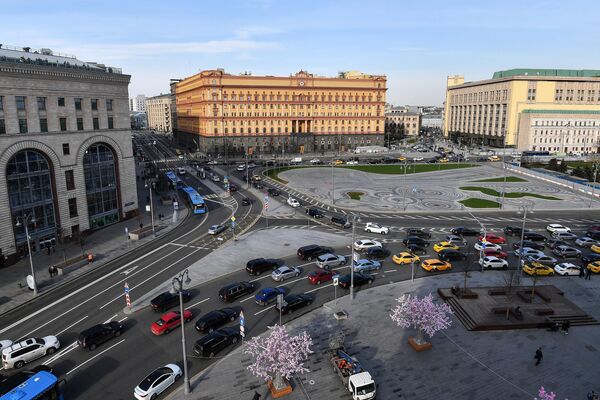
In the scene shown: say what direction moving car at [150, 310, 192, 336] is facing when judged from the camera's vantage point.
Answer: facing away from the viewer and to the right of the viewer

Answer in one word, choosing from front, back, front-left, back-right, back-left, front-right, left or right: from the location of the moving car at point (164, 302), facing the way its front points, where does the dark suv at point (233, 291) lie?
front-right

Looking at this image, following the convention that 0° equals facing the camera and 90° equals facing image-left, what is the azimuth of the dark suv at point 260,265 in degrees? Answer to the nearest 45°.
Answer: approximately 225°

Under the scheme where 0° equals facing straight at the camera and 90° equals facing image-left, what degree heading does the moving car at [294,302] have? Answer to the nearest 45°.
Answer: approximately 225°

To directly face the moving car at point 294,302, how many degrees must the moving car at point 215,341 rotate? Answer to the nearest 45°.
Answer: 0° — it already faces it

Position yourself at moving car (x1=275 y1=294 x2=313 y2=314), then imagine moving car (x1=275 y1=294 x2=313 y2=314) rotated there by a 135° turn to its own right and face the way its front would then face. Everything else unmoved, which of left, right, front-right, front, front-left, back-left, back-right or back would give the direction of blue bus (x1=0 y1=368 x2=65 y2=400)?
front-right

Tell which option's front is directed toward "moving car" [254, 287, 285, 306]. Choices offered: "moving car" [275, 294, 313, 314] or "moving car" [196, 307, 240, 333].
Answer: "moving car" [196, 307, 240, 333]

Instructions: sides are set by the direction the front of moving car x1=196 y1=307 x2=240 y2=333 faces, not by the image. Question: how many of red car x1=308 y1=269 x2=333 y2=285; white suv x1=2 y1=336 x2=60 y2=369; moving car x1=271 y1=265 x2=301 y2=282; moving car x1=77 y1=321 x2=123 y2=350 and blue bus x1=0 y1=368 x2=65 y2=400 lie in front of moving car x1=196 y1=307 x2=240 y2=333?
2

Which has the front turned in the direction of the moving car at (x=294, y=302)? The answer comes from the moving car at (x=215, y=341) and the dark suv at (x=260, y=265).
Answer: the moving car at (x=215, y=341)

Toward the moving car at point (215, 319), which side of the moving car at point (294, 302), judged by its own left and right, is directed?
back

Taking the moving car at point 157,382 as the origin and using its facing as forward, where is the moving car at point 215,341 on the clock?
the moving car at point 215,341 is roughly at 12 o'clock from the moving car at point 157,382.

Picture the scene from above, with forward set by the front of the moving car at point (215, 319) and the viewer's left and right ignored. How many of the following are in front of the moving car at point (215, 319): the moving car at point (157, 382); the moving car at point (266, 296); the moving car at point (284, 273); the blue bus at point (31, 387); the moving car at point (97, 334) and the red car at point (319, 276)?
3

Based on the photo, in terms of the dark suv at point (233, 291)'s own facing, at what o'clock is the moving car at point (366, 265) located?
The moving car is roughly at 1 o'clock from the dark suv.
